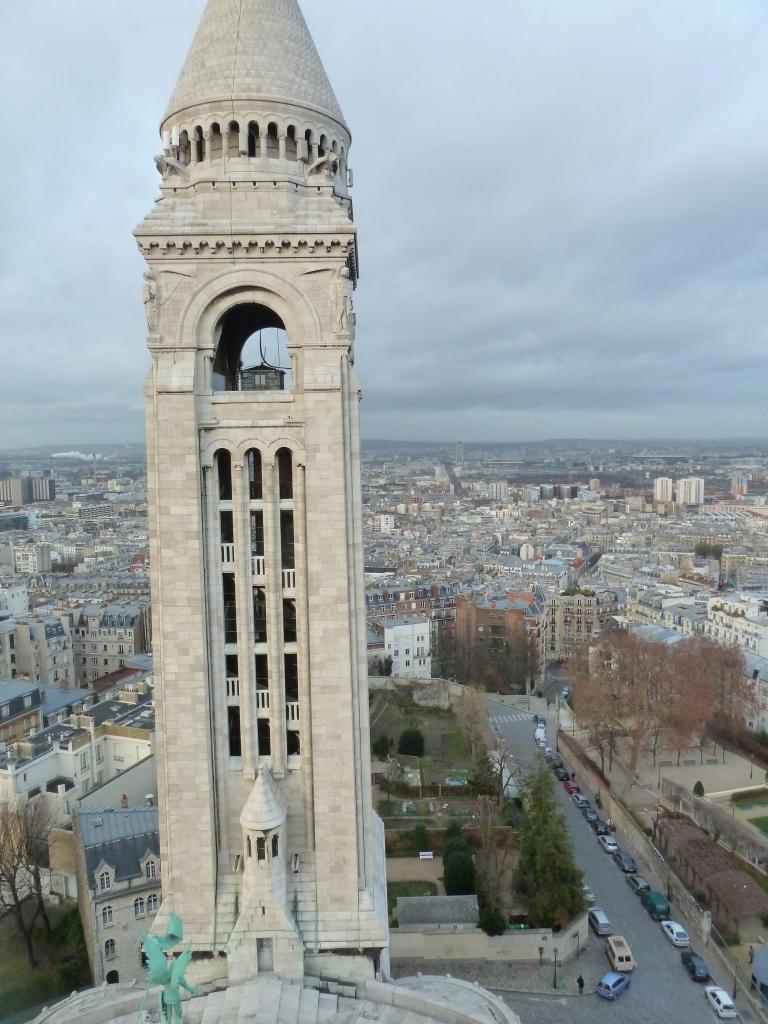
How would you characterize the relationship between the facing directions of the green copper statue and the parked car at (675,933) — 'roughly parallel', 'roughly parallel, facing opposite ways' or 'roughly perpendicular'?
roughly parallel

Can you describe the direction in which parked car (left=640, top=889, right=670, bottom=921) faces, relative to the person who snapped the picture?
facing away from the viewer and to the left of the viewer

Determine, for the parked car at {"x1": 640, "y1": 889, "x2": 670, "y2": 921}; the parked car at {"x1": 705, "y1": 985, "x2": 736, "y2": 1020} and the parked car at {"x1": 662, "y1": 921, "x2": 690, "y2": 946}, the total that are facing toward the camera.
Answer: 0

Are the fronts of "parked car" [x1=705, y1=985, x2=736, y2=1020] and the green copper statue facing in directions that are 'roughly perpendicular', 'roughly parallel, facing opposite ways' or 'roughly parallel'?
roughly parallel

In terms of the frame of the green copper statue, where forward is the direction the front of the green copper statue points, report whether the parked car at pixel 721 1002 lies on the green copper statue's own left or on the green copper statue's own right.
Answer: on the green copper statue's own right

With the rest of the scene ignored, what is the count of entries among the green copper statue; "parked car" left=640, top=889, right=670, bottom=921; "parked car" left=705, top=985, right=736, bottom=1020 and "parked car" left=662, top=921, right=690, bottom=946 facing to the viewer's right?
0

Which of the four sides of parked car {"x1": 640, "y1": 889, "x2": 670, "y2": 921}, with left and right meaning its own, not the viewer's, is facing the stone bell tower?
left

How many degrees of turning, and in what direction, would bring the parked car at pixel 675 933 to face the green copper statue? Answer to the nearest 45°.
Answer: approximately 135° to its left

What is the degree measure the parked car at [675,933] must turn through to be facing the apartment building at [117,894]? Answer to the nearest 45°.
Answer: approximately 90° to its left

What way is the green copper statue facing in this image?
away from the camera

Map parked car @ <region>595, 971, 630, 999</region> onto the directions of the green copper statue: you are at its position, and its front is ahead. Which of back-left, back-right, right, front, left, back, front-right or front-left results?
front-right

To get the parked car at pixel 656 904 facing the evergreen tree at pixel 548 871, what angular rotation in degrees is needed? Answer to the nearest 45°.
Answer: approximately 90° to its left

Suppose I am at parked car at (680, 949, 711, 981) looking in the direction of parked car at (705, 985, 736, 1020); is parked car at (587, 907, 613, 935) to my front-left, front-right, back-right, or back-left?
back-right

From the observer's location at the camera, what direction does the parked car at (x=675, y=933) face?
facing away from the viewer and to the left of the viewer

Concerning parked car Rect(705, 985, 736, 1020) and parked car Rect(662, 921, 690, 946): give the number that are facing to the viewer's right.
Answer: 0

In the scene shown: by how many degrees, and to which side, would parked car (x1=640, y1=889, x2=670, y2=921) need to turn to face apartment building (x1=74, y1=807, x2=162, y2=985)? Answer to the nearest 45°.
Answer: approximately 90° to its left

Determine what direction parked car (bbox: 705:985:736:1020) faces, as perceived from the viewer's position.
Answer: facing away from the viewer and to the left of the viewer
